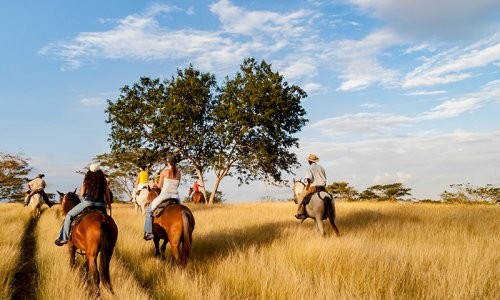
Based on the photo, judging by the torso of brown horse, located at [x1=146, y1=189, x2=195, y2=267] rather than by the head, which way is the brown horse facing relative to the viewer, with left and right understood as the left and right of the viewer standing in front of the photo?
facing away from the viewer and to the left of the viewer

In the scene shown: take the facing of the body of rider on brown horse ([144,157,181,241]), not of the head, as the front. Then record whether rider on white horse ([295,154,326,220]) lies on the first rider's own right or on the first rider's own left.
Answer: on the first rider's own right

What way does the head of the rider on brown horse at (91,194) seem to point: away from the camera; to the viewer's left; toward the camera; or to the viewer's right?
away from the camera

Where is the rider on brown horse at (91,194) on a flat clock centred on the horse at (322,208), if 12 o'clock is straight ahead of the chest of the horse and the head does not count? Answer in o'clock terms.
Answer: The rider on brown horse is roughly at 9 o'clock from the horse.

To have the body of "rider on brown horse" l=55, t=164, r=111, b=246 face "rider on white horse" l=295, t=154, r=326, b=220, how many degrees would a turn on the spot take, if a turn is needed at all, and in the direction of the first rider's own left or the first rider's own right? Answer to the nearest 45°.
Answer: approximately 135° to the first rider's own right

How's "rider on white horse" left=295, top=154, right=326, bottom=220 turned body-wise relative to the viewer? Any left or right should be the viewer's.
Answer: facing away from the viewer and to the left of the viewer

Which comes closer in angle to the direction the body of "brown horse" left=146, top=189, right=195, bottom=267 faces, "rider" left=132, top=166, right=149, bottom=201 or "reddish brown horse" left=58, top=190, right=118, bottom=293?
the rider

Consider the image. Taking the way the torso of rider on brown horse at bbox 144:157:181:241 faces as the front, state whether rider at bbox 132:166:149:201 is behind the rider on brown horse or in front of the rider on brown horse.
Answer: in front

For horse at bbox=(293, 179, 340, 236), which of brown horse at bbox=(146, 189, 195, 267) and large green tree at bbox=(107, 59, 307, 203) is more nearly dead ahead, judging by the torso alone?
the large green tree

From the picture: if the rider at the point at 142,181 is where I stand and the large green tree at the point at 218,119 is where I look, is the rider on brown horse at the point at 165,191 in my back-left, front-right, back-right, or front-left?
back-right

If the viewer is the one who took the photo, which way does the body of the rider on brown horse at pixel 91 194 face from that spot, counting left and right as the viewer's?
facing away from the viewer and to the left of the viewer

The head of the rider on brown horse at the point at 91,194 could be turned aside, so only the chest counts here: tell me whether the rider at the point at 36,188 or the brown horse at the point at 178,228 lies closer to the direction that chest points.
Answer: the rider

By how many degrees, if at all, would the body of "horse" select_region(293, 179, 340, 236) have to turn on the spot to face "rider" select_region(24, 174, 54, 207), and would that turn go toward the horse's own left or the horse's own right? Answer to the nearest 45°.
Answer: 0° — it already faces them
